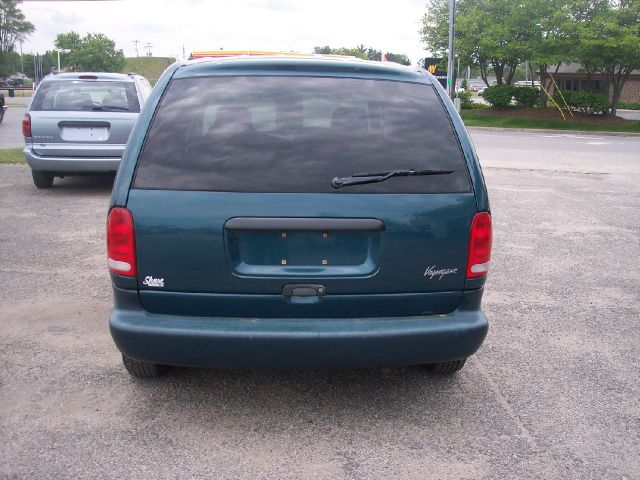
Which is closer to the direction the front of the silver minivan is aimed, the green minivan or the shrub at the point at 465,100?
the shrub

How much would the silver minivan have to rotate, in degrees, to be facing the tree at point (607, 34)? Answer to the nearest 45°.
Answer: approximately 45° to its right

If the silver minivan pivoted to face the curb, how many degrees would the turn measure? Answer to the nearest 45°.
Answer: approximately 45° to its right

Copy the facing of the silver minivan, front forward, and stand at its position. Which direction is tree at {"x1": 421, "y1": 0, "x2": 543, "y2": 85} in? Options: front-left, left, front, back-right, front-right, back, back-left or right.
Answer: front-right

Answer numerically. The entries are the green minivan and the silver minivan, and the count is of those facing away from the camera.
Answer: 2

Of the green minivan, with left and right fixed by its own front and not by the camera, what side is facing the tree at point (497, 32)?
front

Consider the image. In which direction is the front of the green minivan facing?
away from the camera

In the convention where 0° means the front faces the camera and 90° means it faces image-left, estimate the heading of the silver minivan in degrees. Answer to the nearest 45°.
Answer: approximately 180°

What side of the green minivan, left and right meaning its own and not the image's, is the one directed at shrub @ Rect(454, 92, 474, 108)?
front
